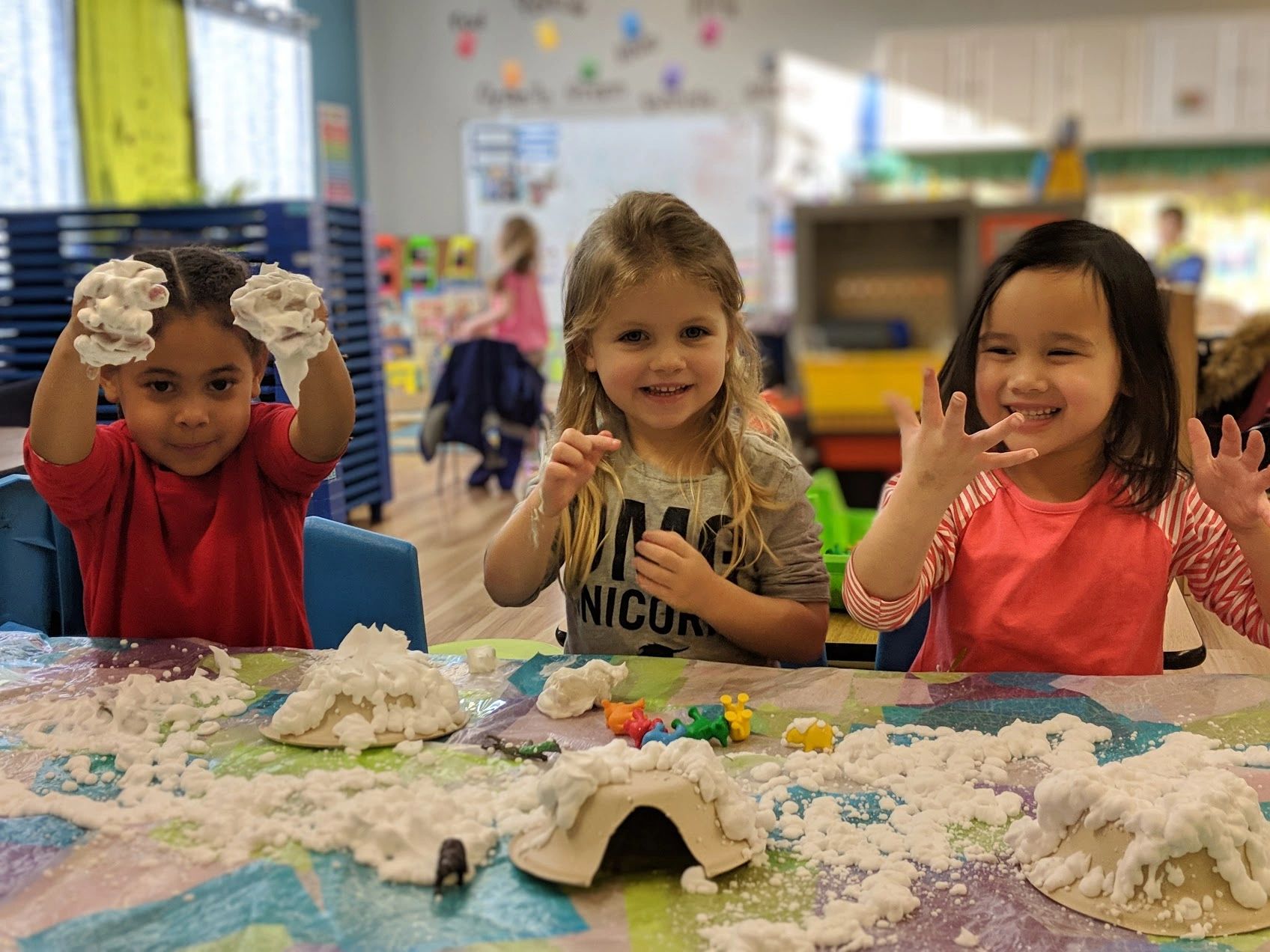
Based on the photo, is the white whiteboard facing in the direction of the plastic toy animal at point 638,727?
yes

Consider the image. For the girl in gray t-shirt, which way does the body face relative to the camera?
toward the camera

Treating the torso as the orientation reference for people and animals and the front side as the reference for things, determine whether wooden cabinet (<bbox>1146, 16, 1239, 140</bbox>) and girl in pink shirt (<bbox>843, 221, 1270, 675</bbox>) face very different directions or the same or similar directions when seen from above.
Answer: same or similar directions

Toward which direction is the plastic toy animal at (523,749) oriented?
to the viewer's left

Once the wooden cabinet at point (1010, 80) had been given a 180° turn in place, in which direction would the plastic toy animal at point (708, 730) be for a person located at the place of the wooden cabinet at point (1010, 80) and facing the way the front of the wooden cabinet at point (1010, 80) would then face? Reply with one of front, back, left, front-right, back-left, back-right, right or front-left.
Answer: back

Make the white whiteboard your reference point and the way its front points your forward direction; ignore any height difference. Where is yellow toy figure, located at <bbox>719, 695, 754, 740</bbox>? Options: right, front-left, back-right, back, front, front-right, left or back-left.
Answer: front

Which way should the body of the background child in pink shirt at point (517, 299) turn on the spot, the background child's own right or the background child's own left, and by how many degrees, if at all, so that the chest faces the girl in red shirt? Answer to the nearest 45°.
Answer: approximately 90° to the background child's own left

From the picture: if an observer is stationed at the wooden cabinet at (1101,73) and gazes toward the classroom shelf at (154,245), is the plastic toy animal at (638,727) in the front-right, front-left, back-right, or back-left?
front-left

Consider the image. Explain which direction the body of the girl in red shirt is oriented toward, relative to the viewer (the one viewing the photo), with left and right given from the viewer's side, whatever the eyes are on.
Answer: facing the viewer

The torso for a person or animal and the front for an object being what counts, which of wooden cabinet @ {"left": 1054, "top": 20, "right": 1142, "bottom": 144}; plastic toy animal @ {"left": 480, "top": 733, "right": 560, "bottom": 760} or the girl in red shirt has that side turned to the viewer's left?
the plastic toy animal

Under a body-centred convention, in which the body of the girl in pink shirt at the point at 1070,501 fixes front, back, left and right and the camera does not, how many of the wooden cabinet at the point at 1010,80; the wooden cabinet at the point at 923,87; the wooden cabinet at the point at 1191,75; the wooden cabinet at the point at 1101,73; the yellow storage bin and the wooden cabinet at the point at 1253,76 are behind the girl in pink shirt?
6

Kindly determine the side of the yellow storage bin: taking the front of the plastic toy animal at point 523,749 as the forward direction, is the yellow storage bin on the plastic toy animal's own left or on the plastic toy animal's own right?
on the plastic toy animal's own right

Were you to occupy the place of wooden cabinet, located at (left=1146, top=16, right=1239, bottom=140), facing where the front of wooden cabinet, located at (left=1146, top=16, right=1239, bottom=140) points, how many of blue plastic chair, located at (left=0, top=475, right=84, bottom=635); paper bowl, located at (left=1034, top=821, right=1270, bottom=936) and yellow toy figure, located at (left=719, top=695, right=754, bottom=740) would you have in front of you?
3
